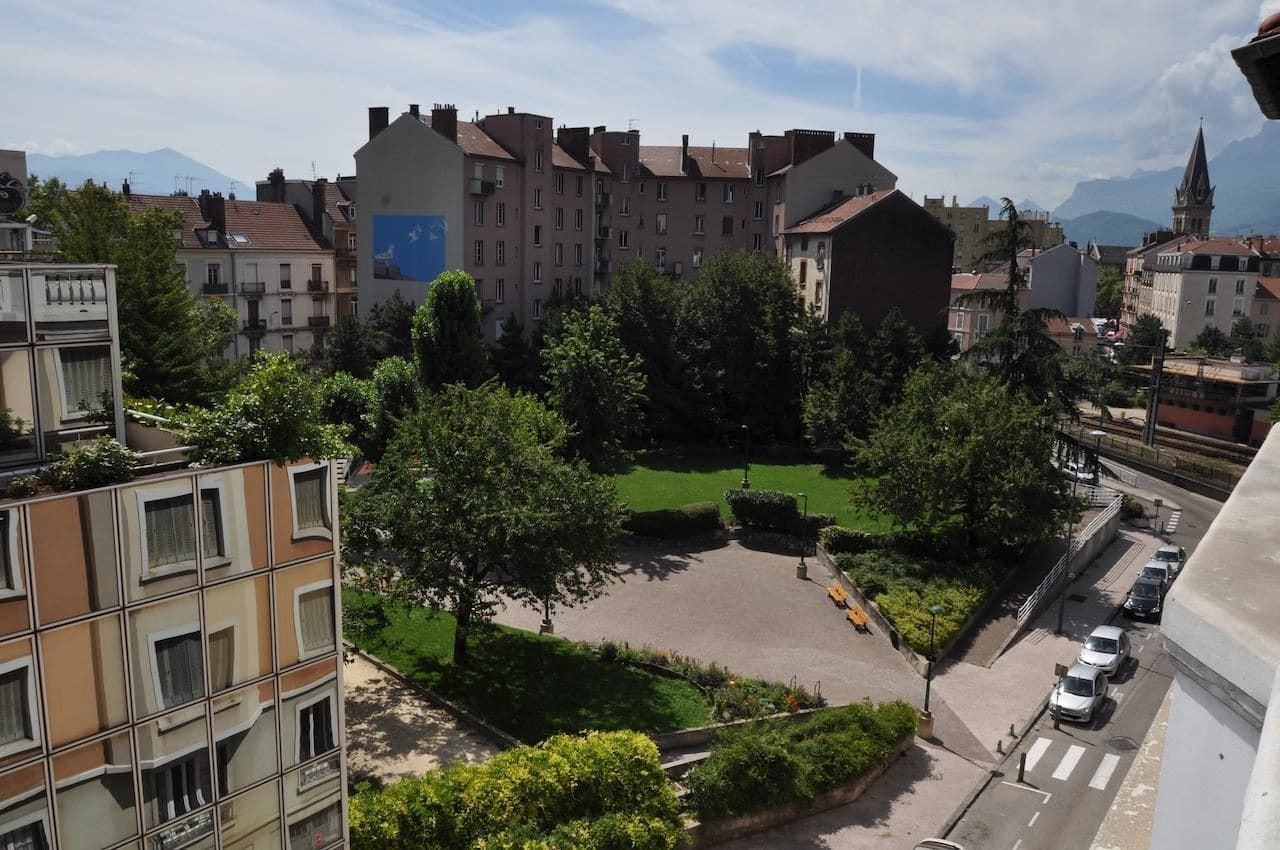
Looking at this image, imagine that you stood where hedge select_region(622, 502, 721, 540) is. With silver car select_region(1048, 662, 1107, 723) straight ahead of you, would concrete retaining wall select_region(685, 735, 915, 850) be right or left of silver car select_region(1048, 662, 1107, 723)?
right

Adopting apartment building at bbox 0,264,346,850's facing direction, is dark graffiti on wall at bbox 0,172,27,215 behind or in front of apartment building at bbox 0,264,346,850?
behind

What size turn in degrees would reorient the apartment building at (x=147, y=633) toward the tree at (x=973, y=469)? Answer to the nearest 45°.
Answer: approximately 90° to its left

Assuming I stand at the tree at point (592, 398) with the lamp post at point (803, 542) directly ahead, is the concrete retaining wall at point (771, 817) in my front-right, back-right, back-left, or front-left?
front-right

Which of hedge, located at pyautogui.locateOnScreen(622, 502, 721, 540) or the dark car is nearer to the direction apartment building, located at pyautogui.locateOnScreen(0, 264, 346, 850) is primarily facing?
the dark car

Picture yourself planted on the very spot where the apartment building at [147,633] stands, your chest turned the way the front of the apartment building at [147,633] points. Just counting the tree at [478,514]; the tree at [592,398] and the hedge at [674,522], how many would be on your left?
3

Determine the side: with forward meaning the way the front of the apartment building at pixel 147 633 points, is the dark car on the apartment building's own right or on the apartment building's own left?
on the apartment building's own left

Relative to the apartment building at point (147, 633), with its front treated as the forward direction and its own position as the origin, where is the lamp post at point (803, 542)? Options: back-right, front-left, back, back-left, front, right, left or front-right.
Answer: left

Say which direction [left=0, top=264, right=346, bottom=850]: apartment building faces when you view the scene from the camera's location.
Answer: facing the viewer and to the right of the viewer

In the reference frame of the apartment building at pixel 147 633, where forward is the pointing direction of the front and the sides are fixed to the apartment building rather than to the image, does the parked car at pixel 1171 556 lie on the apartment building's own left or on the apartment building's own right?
on the apartment building's own left

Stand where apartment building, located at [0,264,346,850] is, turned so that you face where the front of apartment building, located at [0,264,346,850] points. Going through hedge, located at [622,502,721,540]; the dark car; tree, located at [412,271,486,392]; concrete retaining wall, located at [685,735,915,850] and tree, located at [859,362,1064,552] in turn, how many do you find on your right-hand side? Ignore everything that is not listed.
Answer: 0

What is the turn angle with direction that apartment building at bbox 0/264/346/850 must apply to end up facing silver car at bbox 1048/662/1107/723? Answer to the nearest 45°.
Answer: approximately 45° to its left

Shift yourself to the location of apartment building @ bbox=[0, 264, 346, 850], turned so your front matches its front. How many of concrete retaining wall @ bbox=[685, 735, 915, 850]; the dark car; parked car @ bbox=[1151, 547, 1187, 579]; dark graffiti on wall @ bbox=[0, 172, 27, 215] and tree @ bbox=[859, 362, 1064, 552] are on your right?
0

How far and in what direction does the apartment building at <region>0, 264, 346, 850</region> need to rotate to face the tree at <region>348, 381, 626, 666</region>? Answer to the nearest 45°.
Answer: approximately 90° to its left

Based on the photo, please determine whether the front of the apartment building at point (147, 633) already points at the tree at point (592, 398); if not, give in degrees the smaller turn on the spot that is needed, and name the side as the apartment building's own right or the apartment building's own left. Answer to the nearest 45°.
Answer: approximately 90° to the apartment building's own left

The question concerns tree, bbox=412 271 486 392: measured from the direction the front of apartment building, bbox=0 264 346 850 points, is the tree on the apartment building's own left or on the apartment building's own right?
on the apartment building's own left

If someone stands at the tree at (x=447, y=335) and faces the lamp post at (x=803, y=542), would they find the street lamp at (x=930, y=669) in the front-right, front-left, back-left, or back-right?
front-right
